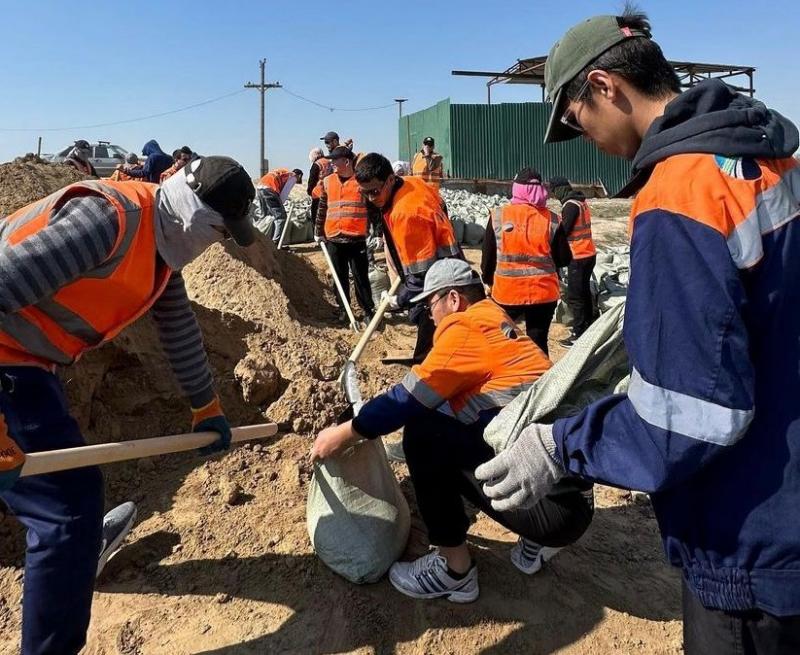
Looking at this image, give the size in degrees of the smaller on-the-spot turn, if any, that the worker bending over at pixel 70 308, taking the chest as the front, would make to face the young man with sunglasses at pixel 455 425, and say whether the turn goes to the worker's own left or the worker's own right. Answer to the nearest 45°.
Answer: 0° — they already face them

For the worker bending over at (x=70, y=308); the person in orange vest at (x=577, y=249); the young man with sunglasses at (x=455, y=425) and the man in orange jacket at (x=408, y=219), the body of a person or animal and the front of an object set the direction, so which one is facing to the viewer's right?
the worker bending over

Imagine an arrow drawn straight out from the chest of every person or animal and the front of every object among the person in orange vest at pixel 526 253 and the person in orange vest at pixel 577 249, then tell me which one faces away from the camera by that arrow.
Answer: the person in orange vest at pixel 526 253

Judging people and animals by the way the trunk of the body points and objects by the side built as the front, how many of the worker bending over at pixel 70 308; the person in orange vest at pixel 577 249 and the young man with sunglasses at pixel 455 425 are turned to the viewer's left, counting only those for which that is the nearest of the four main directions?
2

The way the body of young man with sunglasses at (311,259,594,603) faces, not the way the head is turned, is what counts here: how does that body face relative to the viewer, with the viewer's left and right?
facing to the left of the viewer

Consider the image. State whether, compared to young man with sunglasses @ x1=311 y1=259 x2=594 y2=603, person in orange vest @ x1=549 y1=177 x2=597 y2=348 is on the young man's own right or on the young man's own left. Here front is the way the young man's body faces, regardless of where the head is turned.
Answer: on the young man's own right

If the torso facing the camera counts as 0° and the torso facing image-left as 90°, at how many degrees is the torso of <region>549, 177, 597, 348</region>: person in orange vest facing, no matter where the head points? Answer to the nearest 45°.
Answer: approximately 90°

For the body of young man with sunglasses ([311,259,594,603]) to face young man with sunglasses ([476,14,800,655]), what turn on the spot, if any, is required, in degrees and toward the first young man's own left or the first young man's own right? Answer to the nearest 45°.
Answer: approximately 90° to the first young man's own left

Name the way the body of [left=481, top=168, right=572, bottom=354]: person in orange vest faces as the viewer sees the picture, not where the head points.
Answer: away from the camera

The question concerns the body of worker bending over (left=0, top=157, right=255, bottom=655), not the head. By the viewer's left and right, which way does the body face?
facing to the right of the viewer

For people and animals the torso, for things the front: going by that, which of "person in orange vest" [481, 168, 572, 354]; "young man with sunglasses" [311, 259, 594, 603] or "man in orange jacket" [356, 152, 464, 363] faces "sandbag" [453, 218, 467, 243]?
the person in orange vest
